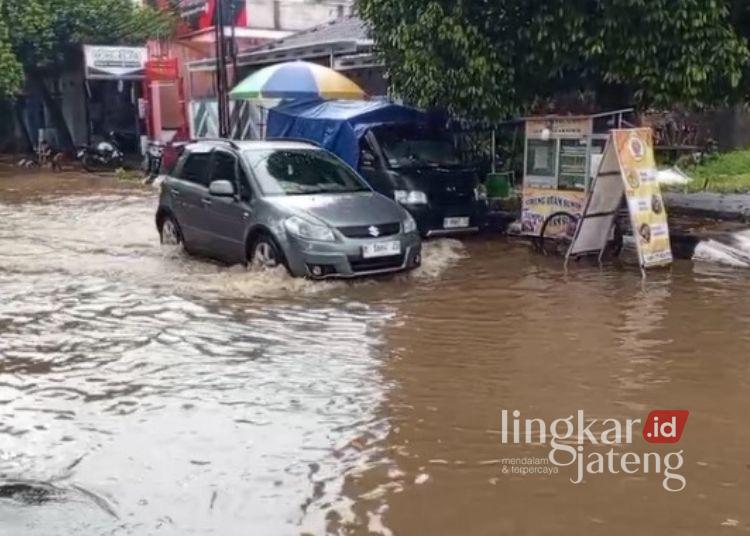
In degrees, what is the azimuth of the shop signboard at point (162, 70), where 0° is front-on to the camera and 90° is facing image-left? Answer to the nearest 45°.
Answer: approximately 0°

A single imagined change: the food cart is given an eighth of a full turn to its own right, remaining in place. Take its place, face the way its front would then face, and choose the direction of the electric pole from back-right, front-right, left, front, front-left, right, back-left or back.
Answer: right

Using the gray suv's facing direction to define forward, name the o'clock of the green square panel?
The green square panel is roughly at 9 o'clock from the gray suv.
